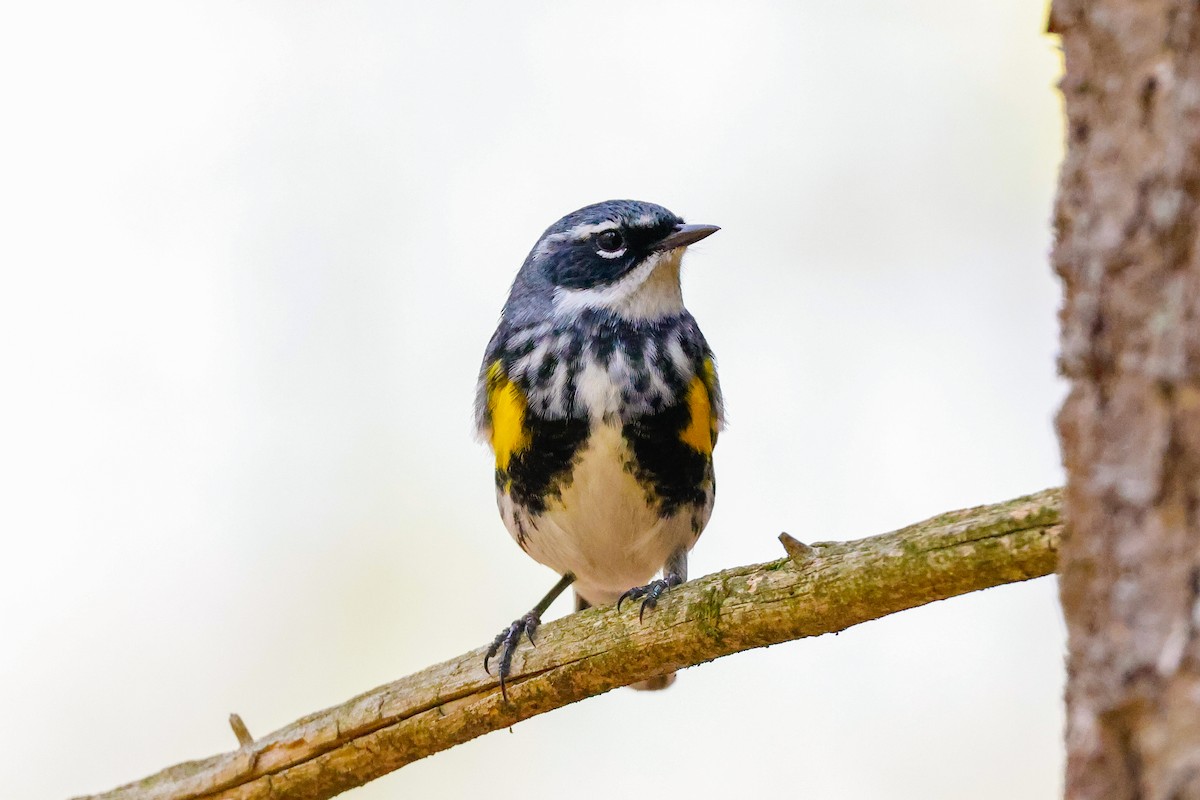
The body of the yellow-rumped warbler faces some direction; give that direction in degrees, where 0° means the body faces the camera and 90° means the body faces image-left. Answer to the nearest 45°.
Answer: approximately 0°
